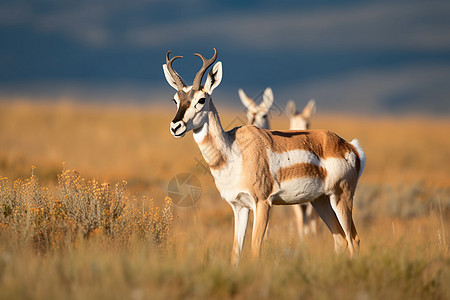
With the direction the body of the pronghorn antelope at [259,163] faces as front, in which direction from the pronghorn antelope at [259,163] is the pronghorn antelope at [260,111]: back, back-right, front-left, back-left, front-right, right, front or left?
back-right

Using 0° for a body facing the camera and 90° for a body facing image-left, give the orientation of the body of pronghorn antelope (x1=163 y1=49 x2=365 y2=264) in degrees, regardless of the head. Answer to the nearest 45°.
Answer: approximately 45°
